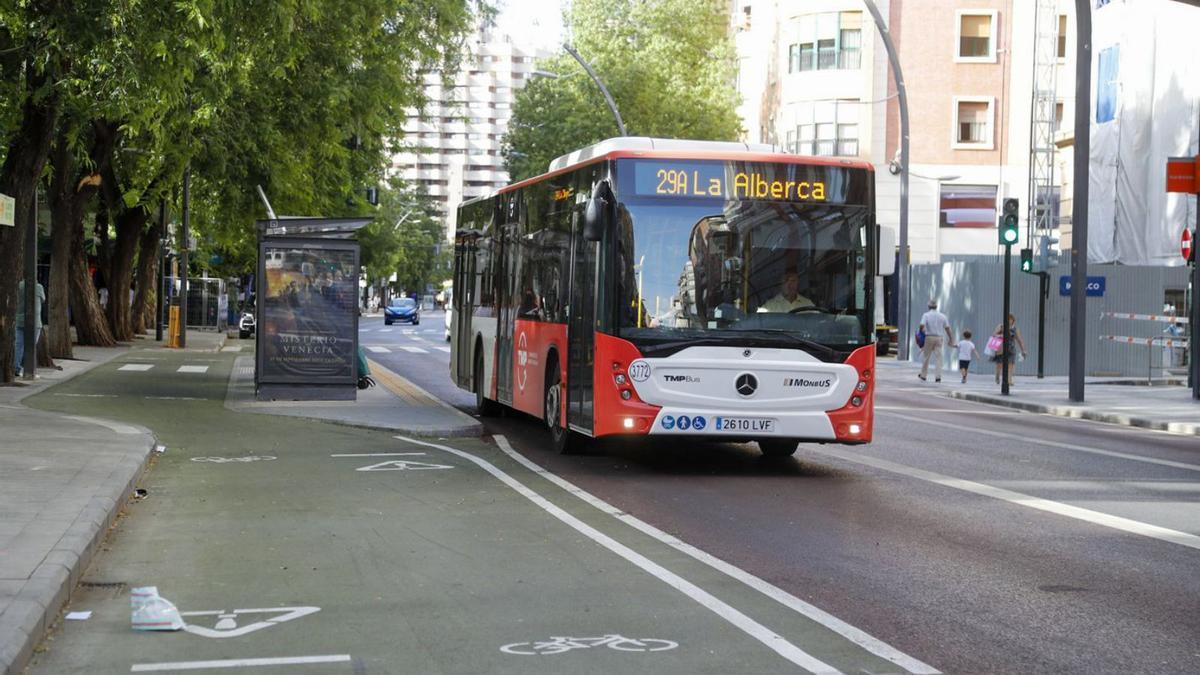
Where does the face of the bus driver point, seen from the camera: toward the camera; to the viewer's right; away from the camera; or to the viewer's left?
toward the camera

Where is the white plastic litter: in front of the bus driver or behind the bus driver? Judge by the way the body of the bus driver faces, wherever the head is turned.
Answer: in front

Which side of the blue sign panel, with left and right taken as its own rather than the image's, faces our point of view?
front

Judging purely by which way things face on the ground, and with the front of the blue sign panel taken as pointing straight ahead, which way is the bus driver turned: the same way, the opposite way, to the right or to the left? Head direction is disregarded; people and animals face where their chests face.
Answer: the same way

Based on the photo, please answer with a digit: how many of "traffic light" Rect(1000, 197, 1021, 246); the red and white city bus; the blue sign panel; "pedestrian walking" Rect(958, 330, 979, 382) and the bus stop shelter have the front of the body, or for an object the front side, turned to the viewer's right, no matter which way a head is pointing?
1

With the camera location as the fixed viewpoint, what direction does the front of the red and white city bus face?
facing the viewer

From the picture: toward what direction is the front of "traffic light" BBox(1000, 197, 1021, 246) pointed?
toward the camera

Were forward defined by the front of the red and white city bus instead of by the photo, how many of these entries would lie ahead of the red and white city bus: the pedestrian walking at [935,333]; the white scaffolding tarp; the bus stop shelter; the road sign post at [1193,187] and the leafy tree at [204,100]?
0

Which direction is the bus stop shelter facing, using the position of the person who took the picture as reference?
facing to the right of the viewer

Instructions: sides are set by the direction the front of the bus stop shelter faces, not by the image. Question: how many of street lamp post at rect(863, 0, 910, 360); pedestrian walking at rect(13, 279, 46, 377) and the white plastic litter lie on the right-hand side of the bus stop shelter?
1
